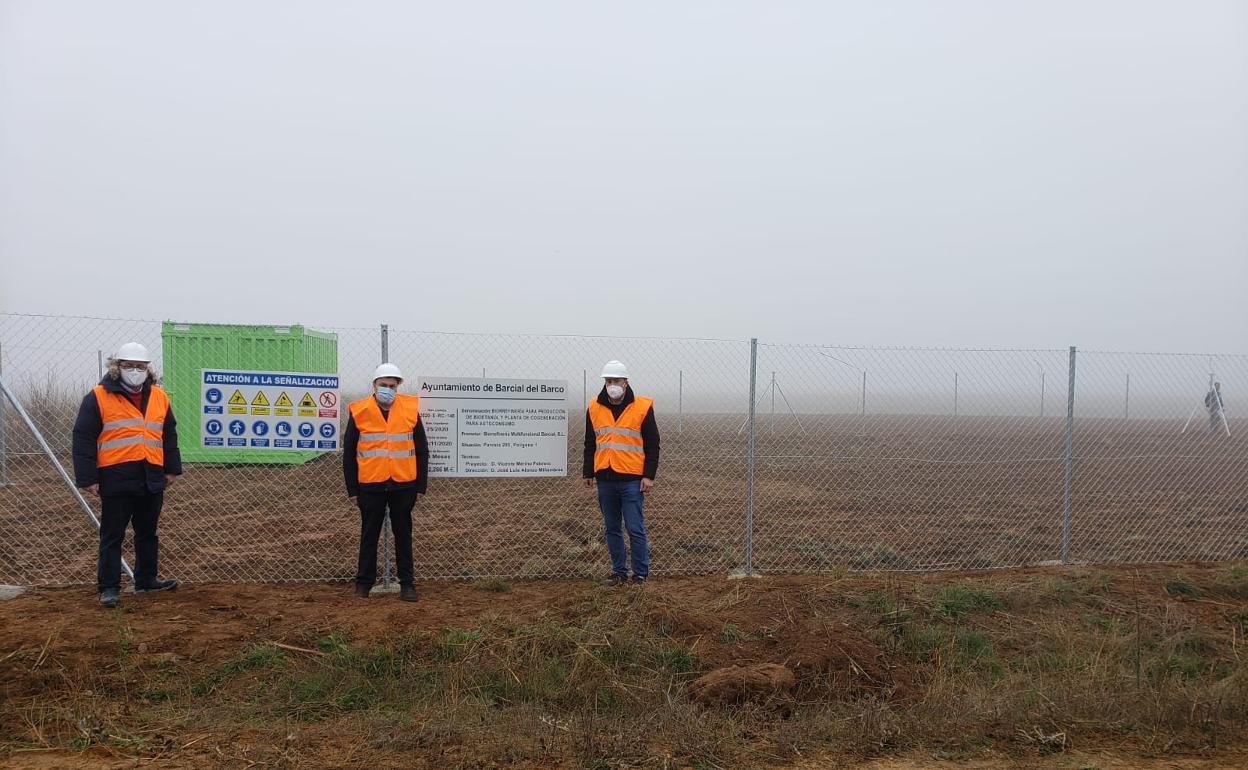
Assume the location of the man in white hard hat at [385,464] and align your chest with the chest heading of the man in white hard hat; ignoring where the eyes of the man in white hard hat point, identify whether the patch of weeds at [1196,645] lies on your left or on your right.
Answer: on your left

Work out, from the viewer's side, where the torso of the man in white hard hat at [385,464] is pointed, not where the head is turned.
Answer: toward the camera

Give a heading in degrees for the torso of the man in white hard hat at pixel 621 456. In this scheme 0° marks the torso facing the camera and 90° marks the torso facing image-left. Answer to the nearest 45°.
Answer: approximately 0°

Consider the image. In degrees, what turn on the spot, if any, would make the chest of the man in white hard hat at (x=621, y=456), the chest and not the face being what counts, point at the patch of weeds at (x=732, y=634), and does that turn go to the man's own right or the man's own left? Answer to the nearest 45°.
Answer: approximately 45° to the man's own left

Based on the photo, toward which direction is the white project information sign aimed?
toward the camera

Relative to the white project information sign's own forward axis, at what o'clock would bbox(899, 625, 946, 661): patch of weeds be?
The patch of weeds is roughly at 10 o'clock from the white project information sign.

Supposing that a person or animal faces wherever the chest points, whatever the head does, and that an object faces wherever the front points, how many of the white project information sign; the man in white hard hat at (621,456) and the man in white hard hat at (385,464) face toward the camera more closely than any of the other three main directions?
3

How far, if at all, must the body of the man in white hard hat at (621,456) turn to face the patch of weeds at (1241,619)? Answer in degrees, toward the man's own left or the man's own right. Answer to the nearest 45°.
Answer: approximately 90° to the man's own left
